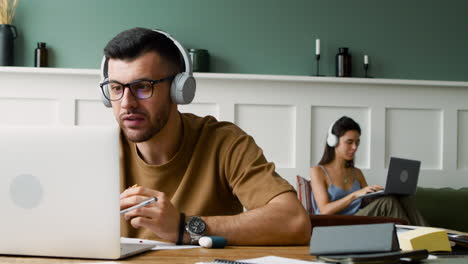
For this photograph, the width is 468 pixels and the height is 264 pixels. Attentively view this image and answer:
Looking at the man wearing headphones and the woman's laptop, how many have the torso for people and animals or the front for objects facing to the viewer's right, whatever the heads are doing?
0

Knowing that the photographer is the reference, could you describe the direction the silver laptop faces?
facing away from the viewer and to the right of the viewer

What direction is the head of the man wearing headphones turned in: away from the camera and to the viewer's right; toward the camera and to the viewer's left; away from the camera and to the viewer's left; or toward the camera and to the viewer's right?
toward the camera and to the viewer's left

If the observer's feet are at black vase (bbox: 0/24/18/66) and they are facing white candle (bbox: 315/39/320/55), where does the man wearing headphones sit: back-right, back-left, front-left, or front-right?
front-right

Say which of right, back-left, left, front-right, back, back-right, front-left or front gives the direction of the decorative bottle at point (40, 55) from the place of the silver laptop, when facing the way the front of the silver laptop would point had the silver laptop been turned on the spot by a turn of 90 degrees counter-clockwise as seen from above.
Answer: front-right

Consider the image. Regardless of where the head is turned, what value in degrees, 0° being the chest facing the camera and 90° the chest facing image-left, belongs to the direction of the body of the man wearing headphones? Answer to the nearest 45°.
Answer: approximately 45°

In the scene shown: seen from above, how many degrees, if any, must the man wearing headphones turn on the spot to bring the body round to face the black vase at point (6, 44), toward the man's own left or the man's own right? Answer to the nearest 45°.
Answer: approximately 90° to the man's own right

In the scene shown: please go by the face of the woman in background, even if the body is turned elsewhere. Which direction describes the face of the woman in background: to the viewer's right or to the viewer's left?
to the viewer's right

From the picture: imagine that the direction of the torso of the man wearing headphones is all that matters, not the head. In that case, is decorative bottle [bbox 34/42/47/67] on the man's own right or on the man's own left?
on the man's own right

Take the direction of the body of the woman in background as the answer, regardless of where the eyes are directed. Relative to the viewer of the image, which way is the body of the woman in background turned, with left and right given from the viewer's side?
facing the viewer and to the right of the viewer

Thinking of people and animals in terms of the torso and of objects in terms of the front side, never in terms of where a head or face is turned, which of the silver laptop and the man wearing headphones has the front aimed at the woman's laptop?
the silver laptop

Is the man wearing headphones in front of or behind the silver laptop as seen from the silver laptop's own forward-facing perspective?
in front

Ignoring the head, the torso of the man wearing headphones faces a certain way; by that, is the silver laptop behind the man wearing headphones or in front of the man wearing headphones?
in front

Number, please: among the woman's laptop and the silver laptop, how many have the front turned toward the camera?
0
